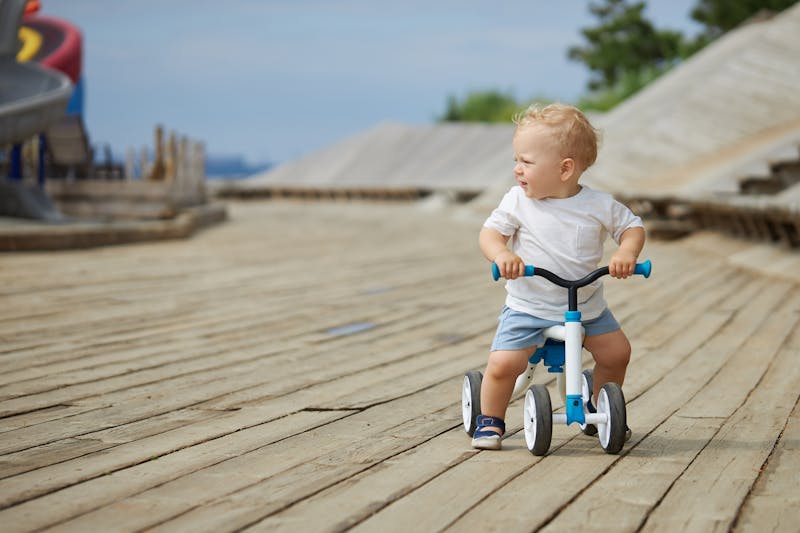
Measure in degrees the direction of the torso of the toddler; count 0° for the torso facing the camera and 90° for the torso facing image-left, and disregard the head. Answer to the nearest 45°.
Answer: approximately 0°

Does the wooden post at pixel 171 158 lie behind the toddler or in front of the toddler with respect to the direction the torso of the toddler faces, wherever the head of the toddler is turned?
behind

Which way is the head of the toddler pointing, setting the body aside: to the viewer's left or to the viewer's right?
to the viewer's left

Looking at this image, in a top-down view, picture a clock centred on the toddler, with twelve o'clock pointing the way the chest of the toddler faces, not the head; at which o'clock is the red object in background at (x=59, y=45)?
The red object in background is roughly at 5 o'clock from the toddler.
